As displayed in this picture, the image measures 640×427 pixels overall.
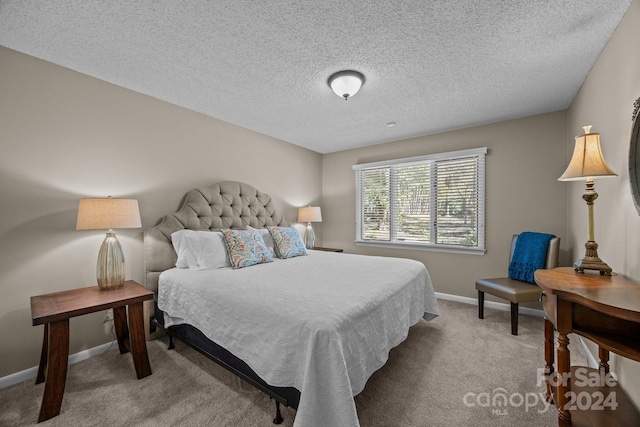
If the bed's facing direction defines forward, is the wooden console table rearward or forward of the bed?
forward

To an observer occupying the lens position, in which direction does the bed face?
facing the viewer and to the right of the viewer

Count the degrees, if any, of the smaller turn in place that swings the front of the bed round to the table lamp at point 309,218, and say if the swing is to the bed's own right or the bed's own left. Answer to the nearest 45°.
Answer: approximately 135° to the bed's own left

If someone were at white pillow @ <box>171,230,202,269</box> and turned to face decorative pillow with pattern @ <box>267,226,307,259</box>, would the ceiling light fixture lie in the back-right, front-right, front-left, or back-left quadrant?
front-right

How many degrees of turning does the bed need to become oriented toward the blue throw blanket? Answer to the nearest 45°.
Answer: approximately 45° to its left

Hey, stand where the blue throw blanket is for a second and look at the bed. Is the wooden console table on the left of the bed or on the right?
left

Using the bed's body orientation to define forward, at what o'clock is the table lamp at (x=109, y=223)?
The table lamp is roughly at 5 o'clock from the bed.

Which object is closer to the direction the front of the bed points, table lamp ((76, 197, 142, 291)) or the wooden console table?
the wooden console table
